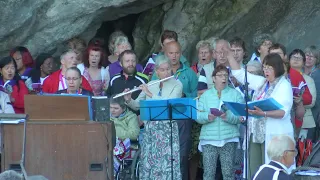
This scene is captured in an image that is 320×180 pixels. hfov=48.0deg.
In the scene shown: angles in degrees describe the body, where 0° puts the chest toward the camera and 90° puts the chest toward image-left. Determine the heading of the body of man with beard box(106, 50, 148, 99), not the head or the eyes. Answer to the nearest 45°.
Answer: approximately 0°

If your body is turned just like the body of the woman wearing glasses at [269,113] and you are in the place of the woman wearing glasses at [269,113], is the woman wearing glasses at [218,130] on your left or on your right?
on your right

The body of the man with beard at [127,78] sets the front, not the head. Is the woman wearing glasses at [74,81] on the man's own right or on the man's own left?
on the man's own right
